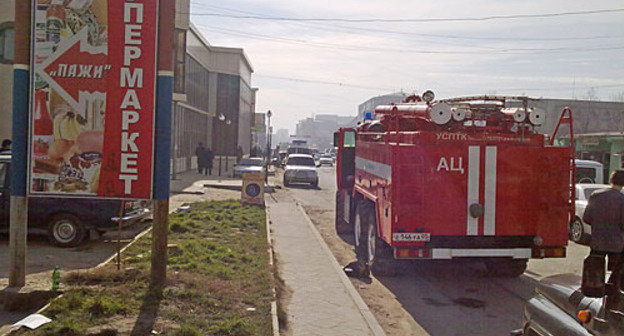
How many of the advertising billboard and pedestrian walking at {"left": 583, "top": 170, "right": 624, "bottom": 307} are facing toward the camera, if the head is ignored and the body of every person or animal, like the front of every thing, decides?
1

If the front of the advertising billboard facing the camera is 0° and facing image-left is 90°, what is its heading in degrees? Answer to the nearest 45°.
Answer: approximately 0°

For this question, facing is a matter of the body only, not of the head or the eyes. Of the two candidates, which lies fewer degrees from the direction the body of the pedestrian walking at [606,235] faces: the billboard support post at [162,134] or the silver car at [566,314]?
the billboard support post
